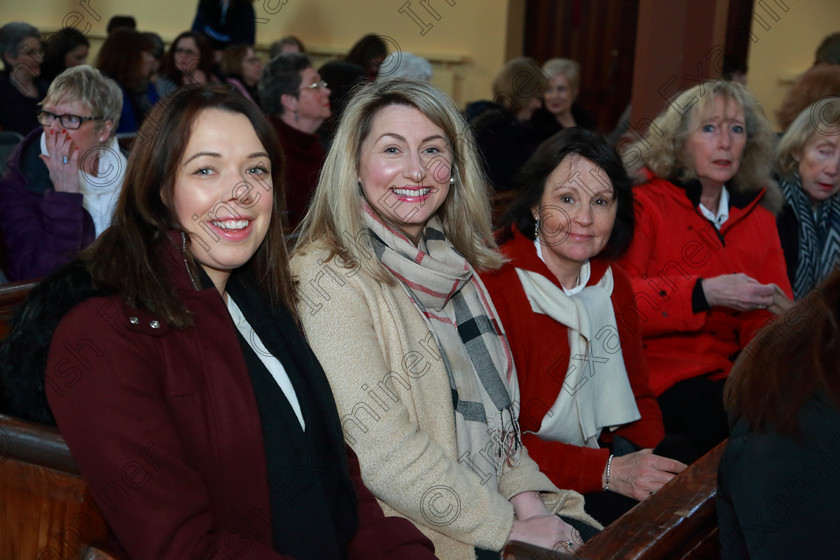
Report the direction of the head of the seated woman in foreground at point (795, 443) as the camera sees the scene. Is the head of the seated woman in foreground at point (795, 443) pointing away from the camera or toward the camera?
away from the camera

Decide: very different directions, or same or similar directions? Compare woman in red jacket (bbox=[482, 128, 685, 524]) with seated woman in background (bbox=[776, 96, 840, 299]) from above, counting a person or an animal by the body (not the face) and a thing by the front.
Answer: same or similar directions

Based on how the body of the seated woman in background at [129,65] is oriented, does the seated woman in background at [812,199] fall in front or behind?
in front

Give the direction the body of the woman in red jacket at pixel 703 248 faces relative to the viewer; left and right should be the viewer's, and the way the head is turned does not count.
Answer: facing the viewer and to the right of the viewer

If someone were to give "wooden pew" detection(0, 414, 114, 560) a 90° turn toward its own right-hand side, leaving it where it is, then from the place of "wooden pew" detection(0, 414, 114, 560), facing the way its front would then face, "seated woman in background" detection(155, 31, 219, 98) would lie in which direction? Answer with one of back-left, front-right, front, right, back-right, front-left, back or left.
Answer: back-right

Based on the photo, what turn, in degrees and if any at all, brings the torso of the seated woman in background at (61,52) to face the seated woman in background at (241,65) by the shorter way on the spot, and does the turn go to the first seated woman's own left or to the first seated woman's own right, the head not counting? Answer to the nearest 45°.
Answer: approximately 45° to the first seated woman's own left

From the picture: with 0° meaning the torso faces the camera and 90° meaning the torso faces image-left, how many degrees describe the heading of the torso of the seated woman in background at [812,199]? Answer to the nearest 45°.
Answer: approximately 315°

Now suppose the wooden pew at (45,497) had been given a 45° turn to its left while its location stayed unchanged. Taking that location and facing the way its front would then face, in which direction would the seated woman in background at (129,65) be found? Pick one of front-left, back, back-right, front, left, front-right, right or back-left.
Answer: left

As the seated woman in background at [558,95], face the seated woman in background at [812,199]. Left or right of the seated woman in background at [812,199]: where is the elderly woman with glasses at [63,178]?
right

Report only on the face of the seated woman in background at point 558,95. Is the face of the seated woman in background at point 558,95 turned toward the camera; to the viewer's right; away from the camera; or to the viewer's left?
toward the camera

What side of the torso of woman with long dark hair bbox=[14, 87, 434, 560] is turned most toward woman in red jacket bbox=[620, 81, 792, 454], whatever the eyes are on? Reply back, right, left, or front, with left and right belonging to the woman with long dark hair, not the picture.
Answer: left

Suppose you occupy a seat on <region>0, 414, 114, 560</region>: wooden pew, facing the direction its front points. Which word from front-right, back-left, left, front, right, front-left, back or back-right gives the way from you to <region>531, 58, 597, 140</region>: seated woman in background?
left

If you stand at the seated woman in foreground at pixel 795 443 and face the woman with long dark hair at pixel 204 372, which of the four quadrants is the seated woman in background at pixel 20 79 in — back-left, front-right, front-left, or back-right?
front-right

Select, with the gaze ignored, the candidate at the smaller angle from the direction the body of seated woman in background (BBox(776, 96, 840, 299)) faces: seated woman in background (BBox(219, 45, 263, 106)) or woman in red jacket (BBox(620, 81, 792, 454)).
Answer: the woman in red jacket
